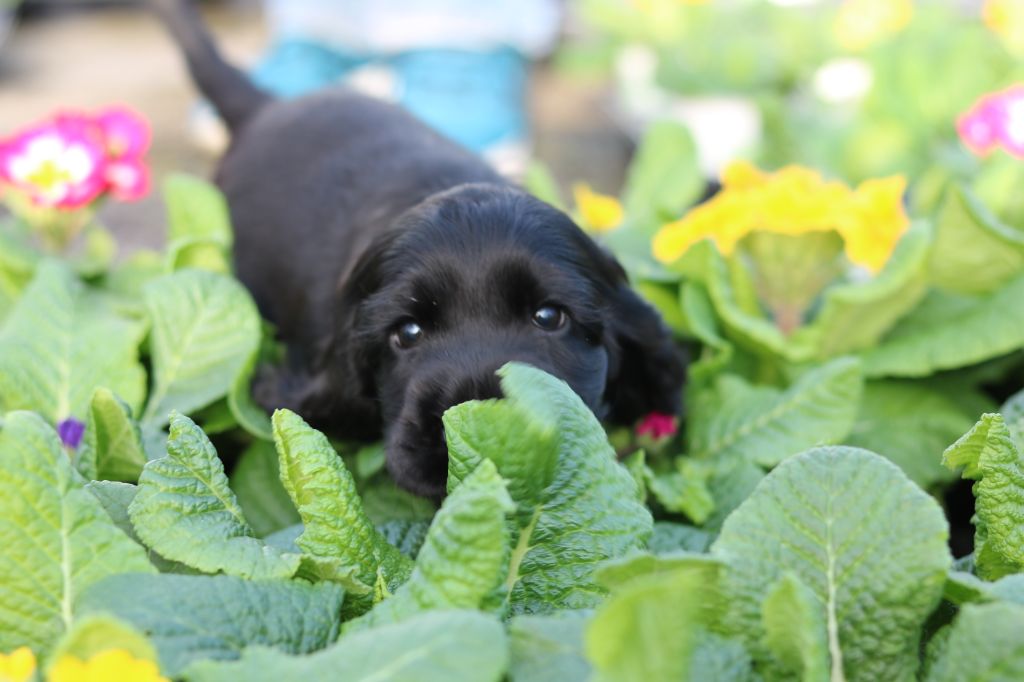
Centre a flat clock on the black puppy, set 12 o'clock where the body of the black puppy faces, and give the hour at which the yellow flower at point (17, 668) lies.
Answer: The yellow flower is roughly at 2 o'clock from the black puppy.

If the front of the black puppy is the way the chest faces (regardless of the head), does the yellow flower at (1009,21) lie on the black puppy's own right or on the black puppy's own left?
on the black puppy's own left

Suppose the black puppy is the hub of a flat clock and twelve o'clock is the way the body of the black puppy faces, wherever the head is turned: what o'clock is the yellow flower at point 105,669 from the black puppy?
The yellow flower is roughly at 2 o'clock from the black puppy.

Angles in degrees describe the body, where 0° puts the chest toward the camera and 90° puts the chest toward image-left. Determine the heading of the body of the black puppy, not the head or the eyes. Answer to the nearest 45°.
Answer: approximately 315°

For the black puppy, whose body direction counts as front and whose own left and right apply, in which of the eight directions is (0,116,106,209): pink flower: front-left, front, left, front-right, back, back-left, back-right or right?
back

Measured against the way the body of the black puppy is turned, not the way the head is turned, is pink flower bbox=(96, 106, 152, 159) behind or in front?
behind

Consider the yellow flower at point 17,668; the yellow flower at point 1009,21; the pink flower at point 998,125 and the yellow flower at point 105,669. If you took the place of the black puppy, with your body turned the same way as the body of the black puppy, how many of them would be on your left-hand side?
2

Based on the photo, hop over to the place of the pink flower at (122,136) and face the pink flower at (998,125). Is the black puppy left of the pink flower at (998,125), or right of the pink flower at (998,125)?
right
